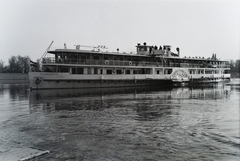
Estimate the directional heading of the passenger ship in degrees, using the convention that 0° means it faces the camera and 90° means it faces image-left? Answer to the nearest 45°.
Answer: approximately 45°
